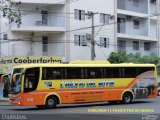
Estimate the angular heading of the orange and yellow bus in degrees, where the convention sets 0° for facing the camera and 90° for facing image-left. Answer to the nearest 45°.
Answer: approximately 45°

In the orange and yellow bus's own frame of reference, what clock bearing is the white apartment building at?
The white apartment building is roughly at 4 o'clock from the orange and yellow bus.
